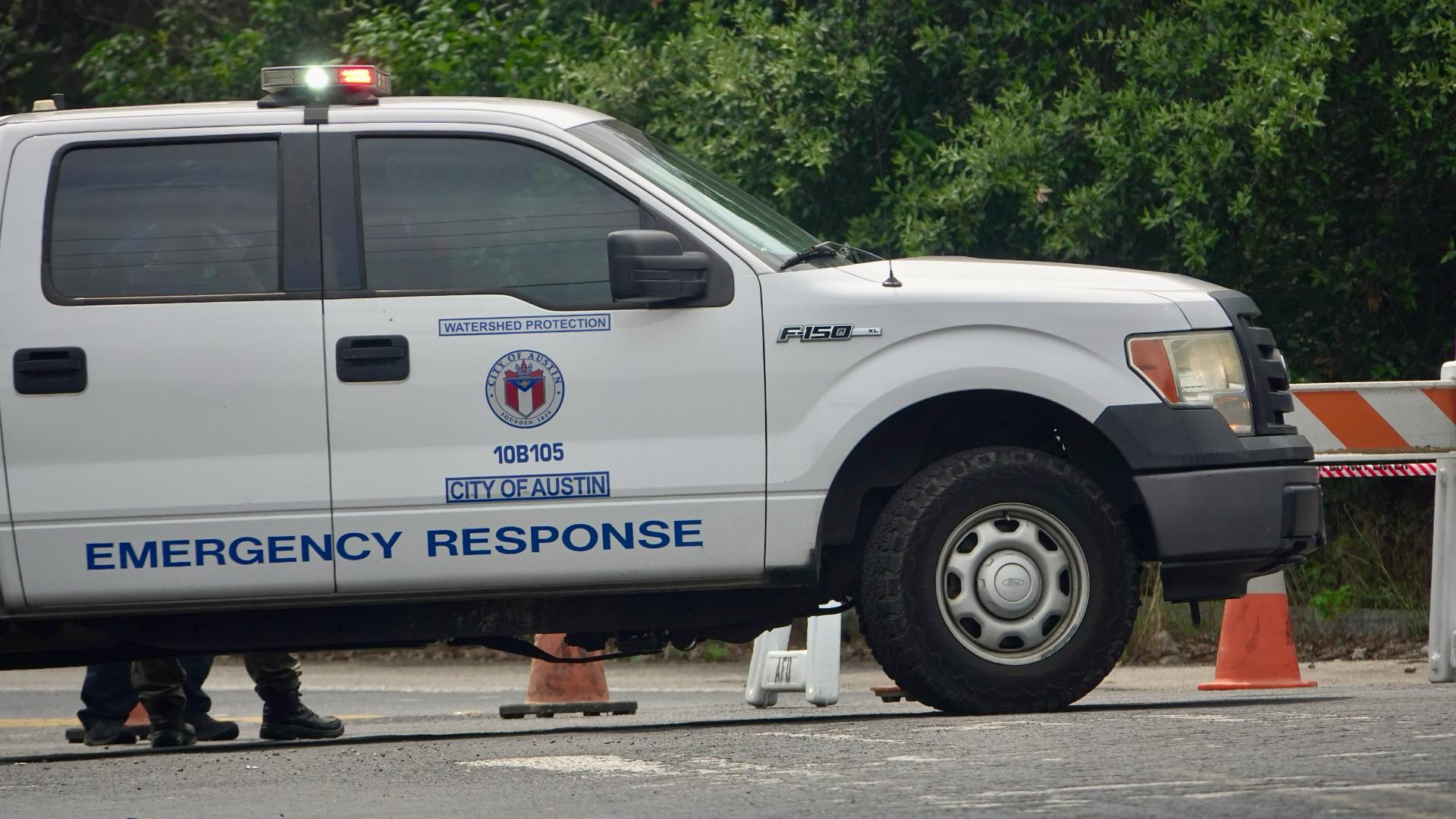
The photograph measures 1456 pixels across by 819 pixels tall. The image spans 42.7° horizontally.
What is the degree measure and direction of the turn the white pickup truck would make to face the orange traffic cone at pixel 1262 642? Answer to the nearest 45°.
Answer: approximately 45° to its left

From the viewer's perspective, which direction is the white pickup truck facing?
to the viewer's right

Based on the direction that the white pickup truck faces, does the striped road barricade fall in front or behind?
in front

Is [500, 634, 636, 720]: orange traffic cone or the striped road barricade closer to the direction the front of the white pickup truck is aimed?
the striped road barricade

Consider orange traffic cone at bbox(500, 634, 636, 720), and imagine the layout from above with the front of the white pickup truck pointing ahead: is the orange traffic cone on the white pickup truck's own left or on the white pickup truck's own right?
on the white pickup truck's own left
